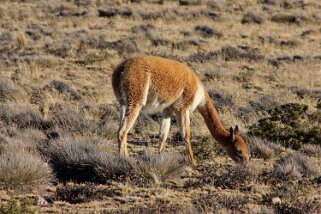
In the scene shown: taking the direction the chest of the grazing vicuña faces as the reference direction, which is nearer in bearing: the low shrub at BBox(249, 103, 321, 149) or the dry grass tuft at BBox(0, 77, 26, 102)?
the low shrub

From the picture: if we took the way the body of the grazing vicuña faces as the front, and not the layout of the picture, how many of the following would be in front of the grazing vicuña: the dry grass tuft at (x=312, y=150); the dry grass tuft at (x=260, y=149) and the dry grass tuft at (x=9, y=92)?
2

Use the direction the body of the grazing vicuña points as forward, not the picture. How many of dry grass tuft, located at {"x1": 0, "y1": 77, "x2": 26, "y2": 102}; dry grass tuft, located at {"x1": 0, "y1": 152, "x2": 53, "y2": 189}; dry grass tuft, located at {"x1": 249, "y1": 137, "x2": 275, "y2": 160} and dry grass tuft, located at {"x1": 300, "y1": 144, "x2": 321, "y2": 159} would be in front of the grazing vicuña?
2

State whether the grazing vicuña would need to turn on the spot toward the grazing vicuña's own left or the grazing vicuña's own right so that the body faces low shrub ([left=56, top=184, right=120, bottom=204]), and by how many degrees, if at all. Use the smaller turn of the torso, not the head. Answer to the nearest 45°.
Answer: approximately 135° to the grazing vicuña's own right

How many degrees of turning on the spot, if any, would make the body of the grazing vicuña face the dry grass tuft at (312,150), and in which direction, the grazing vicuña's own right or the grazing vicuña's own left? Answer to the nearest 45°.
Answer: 0° — it already faces it

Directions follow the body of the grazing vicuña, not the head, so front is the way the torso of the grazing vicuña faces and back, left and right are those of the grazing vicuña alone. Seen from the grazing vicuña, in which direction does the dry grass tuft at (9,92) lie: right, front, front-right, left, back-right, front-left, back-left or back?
back-left

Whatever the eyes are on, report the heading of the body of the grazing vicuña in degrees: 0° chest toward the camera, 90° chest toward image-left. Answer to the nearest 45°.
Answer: approximately 270°

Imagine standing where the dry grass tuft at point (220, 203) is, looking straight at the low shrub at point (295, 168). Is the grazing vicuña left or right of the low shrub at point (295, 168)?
left

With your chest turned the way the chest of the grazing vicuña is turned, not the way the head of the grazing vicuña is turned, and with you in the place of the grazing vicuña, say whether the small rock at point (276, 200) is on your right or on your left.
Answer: on your right

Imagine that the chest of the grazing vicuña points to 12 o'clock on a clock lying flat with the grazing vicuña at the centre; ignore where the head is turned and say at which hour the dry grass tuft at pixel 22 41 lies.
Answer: The dry grass tuft is roughly at 8 o'clock from the grazing vicuña.

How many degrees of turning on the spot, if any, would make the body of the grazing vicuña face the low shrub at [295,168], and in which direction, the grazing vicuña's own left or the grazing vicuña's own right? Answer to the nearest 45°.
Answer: approximately 45° to the grazing vicuña's own right
